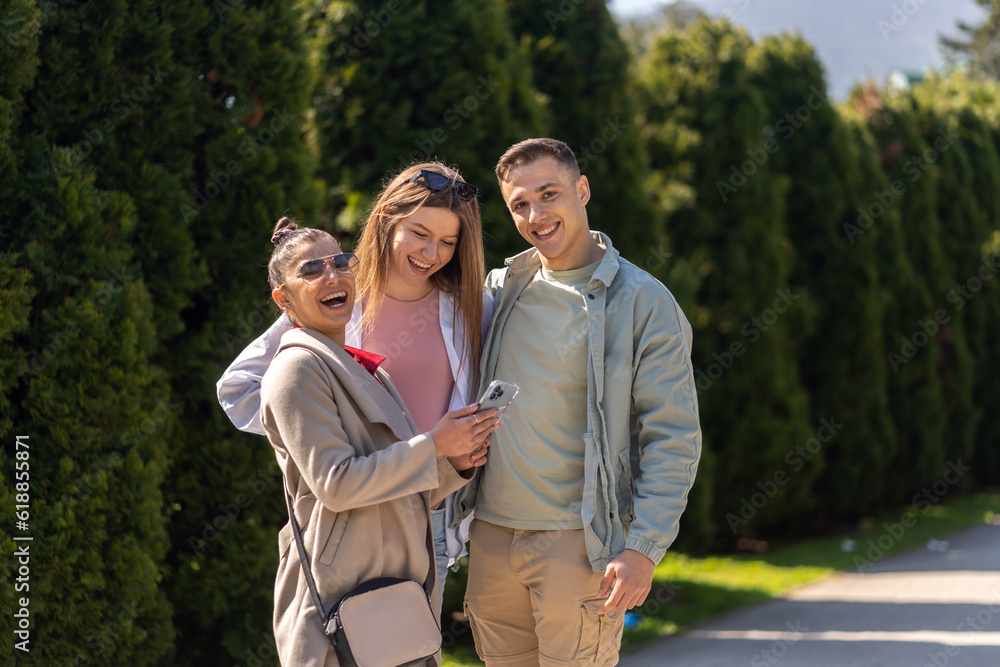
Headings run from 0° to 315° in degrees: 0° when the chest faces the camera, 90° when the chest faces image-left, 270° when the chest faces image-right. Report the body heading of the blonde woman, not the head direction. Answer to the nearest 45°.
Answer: approximately 0°

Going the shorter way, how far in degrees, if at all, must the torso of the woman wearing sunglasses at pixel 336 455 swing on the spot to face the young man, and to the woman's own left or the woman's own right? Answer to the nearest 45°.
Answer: approximately 90° to the woman's own left

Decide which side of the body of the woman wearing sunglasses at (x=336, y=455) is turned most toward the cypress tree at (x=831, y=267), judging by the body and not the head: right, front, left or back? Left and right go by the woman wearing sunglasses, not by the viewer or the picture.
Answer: left

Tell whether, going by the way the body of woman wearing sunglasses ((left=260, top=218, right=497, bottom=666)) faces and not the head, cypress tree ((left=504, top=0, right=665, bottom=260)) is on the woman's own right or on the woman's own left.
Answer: on the woman's own left

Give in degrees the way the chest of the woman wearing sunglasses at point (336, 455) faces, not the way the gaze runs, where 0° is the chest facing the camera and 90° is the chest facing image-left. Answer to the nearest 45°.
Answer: approximately 315°

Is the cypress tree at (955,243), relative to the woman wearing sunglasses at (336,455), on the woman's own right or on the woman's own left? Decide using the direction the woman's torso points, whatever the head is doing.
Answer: on the woman's own left

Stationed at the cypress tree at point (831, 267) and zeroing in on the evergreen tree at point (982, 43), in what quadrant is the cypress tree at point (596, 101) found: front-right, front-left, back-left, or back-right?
back-left

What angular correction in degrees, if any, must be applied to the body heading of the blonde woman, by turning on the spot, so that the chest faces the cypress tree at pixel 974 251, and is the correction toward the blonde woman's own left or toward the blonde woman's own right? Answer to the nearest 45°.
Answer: approximately 135° to the blonde woman's own left

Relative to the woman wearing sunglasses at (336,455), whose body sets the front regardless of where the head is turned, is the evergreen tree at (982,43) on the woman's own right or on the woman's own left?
on the woman's own left
